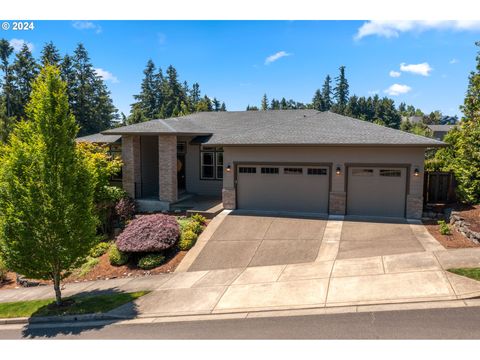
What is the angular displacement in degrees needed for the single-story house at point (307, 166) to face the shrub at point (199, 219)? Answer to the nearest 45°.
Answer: approximately 90° to its right

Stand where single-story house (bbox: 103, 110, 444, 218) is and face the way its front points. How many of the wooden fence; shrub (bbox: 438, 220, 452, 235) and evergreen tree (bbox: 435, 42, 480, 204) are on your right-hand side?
0

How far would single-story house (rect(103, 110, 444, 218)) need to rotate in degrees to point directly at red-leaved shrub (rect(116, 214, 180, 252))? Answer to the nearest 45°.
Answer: approximately 45° to its right

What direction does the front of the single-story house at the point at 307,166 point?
toward the camera

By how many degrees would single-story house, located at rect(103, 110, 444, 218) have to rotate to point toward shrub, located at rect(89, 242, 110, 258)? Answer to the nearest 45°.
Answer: approximately 90° to its right

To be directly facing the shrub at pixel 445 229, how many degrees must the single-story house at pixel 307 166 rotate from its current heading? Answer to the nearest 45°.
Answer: approximately 45° to its left

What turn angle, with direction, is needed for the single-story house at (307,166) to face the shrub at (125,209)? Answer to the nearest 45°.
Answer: approximately 90° to its right

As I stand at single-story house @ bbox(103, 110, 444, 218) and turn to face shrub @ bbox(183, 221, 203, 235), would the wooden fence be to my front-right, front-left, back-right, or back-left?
back-left

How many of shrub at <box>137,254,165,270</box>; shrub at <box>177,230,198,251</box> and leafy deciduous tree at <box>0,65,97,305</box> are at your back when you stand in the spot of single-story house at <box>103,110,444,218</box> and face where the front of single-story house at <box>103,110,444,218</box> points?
0

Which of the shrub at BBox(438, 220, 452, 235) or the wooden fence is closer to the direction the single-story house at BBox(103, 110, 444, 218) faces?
the shrub

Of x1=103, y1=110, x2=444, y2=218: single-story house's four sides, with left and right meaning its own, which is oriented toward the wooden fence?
left
